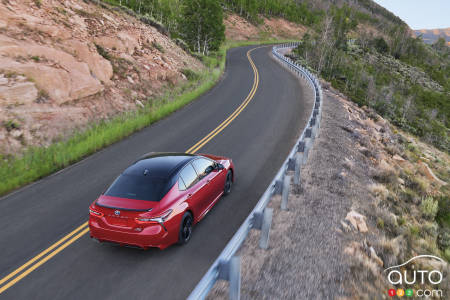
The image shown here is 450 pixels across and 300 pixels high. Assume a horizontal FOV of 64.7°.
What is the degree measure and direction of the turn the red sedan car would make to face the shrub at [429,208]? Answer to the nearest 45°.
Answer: approximately 45° to its right

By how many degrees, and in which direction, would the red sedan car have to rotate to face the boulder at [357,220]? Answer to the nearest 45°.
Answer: approximately 45° to its right

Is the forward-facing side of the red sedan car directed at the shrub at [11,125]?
no

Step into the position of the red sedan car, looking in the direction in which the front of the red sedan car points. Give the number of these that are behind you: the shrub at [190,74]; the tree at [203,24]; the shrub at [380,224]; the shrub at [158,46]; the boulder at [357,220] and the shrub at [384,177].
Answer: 0

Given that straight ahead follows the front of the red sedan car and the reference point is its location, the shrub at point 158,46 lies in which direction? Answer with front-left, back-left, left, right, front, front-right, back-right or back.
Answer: front-left

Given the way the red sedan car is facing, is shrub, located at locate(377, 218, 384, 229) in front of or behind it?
in front

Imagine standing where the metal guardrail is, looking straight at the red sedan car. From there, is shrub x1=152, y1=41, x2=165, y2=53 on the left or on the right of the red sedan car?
right

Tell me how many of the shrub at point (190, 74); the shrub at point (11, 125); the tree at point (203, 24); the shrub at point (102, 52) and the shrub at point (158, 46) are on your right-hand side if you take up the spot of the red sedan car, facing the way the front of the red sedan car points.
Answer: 0

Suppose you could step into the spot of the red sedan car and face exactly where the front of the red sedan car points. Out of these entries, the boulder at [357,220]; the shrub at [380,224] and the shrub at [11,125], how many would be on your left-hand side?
1

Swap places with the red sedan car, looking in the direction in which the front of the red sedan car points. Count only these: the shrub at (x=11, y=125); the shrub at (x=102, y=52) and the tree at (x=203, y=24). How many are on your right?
0

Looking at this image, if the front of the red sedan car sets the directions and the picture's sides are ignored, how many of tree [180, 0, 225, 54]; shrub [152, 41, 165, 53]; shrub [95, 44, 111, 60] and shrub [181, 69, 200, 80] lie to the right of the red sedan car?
0

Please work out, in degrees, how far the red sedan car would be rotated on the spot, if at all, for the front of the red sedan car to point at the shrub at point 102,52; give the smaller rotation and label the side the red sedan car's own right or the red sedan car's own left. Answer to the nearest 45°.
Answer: approximately 45° to the red sedan car's own left

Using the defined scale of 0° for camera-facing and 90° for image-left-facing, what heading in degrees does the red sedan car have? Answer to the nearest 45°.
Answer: approximately 225°
